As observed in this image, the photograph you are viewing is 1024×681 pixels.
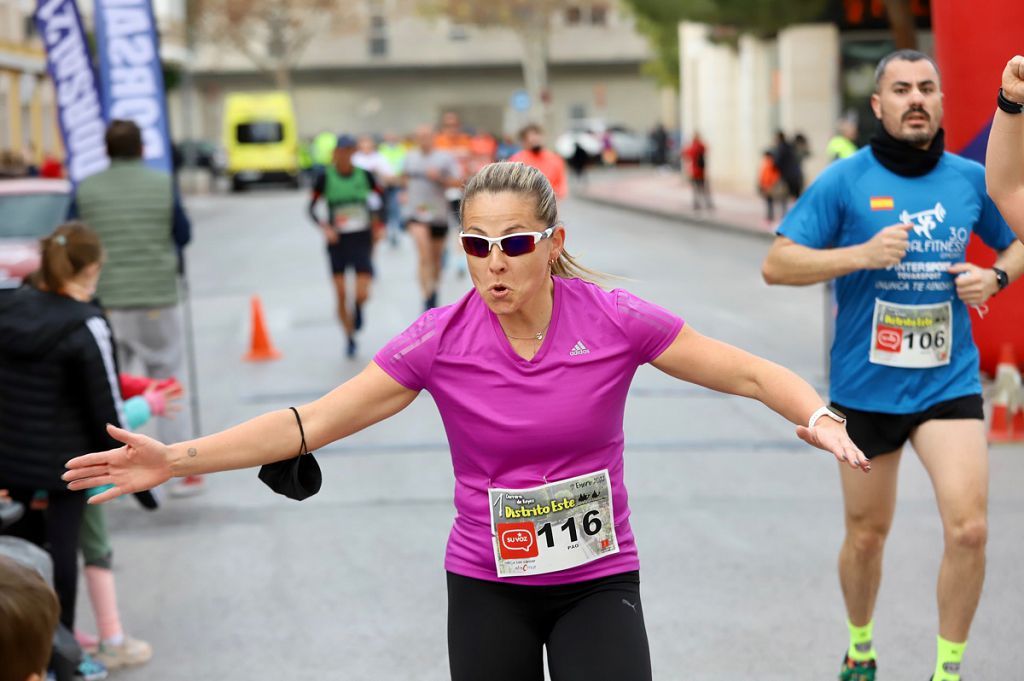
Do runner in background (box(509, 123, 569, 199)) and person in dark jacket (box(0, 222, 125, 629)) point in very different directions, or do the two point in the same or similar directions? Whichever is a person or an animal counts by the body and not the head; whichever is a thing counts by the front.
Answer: very different directions

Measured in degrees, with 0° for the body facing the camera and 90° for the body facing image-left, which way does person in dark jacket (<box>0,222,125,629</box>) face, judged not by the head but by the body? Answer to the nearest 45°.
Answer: approximately 225°

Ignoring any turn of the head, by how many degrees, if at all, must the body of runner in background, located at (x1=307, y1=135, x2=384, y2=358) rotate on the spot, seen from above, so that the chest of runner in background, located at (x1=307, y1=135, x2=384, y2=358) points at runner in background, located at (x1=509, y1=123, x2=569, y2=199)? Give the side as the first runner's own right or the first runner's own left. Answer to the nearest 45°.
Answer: approximately 135° to the first runner's own left

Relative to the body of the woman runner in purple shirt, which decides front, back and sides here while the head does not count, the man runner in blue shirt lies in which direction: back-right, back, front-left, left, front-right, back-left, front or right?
back-left

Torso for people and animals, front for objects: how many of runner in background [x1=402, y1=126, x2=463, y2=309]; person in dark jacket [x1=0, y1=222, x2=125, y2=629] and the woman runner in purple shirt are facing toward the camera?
2

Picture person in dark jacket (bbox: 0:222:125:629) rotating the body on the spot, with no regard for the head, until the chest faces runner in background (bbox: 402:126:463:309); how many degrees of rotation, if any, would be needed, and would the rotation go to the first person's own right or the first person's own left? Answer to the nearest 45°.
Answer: approximately 45° to the first person's own left
